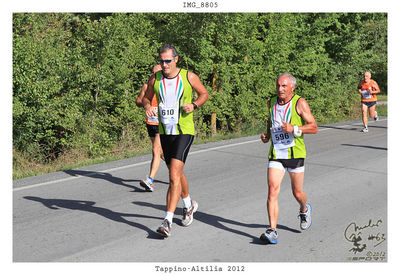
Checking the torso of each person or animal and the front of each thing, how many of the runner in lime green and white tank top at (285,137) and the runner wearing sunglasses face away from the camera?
0

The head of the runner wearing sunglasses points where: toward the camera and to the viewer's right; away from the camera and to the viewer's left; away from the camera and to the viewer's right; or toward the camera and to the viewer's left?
toward the camera and to the viewer's left

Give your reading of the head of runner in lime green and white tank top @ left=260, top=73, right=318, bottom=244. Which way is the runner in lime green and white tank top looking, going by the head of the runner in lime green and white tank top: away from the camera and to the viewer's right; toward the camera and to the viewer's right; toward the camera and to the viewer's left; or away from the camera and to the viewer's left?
toward the camera and to the viewer's left

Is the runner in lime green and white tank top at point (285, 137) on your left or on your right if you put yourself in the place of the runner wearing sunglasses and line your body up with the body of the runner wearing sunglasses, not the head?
on your left

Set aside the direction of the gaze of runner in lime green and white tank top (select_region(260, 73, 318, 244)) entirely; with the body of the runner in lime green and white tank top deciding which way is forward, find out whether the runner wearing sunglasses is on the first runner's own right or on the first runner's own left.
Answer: on the first runner's own right

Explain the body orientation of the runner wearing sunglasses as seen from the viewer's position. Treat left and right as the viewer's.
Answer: facing the viewer and to the left of the viewer
